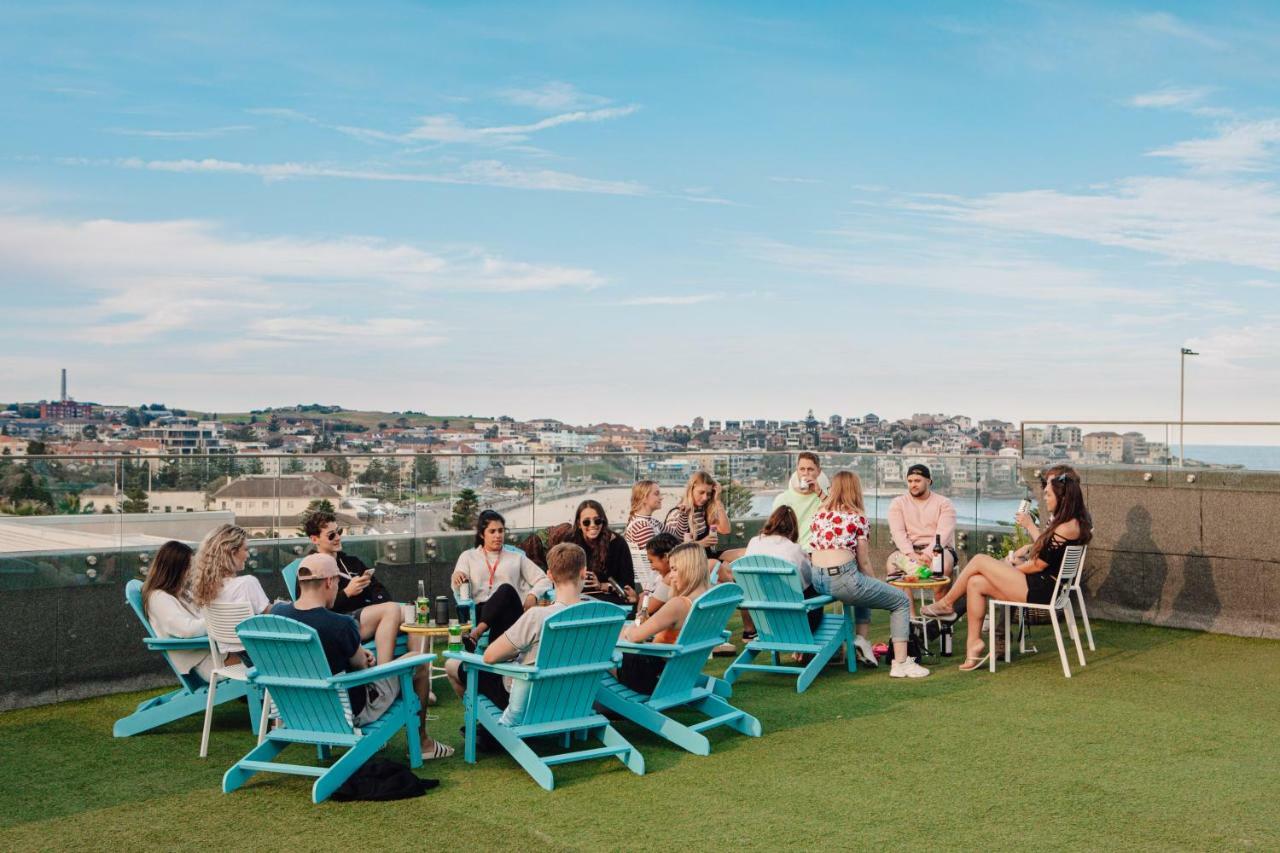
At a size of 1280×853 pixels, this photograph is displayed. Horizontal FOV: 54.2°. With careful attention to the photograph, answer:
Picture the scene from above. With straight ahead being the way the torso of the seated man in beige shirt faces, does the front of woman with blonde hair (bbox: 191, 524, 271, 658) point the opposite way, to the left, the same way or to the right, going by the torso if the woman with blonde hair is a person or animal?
to the right

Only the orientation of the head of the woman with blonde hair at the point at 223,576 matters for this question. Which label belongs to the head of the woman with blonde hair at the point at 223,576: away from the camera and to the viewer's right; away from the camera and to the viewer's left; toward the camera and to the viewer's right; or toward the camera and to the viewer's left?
away from the camera and to the viewer's right

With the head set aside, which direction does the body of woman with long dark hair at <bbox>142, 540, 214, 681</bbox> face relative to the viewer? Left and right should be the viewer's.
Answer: facing to the right of the viewer

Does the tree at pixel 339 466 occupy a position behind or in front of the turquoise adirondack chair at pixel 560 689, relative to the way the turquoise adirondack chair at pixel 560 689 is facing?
in front

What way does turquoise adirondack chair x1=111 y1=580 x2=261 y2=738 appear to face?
to the viewer's right

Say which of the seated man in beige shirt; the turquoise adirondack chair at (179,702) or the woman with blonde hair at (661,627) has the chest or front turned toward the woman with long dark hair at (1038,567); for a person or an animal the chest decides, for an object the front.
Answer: the turquoise adirondack chair

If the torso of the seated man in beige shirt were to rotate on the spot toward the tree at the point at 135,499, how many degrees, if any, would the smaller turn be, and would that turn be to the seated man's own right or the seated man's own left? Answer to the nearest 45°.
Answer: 0° — they already face it

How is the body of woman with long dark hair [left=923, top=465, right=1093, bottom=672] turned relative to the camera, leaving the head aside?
to the viewer's left

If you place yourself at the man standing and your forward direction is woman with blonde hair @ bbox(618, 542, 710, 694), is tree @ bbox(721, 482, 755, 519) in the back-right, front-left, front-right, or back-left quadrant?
back-right

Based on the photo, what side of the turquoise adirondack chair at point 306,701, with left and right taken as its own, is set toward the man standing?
front

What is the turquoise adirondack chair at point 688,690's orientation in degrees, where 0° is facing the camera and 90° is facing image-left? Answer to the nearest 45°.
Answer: approximately 135°

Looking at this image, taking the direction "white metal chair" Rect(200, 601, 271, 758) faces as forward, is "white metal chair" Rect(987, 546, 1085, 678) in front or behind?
in front
